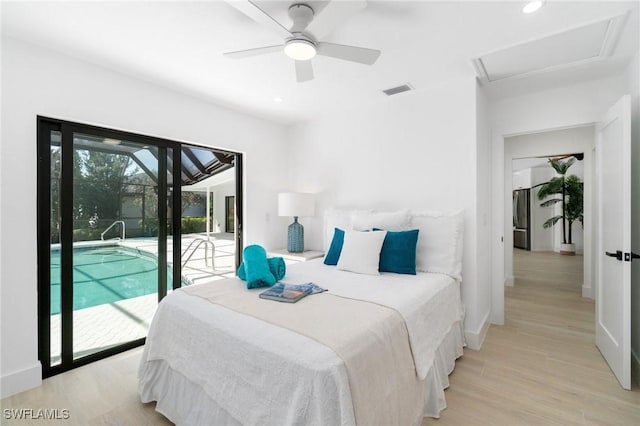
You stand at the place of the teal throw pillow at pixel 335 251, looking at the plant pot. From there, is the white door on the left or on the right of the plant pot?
right

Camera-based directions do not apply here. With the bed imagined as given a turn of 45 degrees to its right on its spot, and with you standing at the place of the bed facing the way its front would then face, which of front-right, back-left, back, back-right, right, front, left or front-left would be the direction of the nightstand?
right

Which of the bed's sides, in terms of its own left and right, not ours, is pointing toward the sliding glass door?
right

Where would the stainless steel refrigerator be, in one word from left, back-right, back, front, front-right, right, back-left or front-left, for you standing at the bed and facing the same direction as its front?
back

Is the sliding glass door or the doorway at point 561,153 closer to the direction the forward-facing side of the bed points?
the sliding glass door
